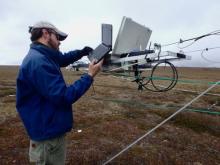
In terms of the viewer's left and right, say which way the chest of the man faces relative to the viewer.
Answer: facing to the right of the viewer

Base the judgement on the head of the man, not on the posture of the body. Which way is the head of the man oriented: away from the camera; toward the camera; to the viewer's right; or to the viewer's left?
to the viewer's right
